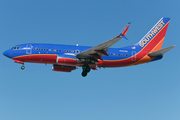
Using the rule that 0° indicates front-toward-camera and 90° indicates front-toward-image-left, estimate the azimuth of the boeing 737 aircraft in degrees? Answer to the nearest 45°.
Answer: approximately 90°
